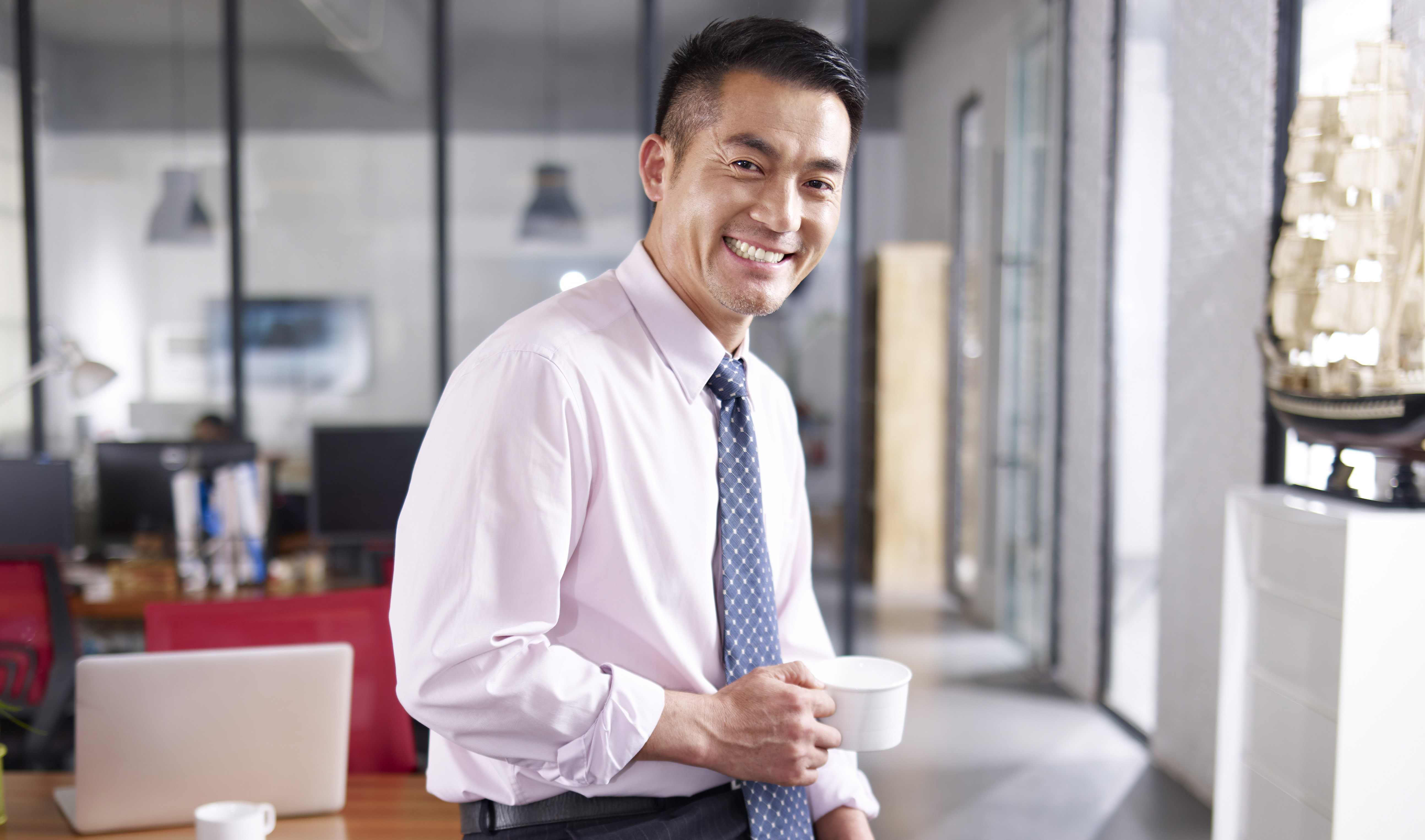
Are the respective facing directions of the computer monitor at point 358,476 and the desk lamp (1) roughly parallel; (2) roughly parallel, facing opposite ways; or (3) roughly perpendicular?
roughly perpendicular

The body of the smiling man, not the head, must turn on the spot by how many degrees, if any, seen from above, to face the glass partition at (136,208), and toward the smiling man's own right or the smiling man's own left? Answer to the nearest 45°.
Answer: approximately 180°

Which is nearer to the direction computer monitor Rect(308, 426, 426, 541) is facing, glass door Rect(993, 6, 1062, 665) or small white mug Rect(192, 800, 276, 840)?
the small white mug

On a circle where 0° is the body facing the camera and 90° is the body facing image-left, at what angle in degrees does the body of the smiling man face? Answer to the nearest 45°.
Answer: approximately 315°

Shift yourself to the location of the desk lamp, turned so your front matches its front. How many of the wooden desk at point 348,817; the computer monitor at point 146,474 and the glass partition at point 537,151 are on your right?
1

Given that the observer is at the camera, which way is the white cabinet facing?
facing the viewer and to the left of the viewer

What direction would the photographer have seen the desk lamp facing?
facing to the right of the viewer

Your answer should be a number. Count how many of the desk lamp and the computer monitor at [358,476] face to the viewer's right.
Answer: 1
